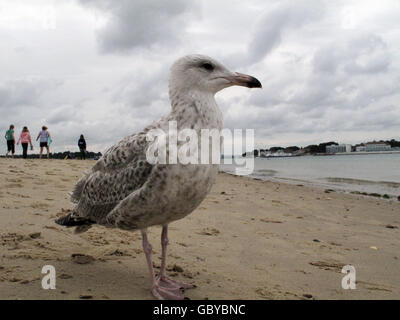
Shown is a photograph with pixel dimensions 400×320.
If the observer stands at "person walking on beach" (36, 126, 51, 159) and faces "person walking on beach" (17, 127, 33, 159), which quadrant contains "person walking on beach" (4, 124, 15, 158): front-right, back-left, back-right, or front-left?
front-right

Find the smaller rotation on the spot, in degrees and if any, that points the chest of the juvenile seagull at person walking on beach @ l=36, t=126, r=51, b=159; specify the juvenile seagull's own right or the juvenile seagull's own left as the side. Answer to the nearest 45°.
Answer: approximately 90° to the juvenile seagull's own left

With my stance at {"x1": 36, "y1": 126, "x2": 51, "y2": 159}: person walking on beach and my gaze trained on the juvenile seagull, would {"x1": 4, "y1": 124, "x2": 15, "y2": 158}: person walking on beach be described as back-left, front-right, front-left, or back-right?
back-right

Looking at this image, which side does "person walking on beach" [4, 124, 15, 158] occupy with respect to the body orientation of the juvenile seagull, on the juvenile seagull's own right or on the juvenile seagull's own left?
on the juvenile seagull's own left

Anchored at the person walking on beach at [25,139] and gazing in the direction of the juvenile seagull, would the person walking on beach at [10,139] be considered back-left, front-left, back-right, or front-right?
back-right

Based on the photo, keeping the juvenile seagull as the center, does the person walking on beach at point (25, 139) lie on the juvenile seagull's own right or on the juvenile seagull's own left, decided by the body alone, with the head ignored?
on the juvenile seagull's own left

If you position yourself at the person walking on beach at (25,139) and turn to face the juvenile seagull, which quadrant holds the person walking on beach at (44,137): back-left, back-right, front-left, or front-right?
front-left

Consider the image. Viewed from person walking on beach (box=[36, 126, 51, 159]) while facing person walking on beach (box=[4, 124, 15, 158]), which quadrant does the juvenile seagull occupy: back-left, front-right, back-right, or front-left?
back-left

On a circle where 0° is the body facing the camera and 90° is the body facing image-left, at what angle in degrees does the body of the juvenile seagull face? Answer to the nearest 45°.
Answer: approximately 270°
